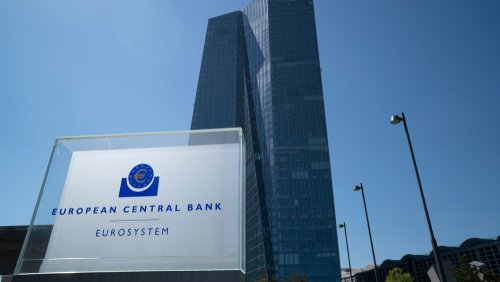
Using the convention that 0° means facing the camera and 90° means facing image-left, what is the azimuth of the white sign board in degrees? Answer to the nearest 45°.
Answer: approximately 0°

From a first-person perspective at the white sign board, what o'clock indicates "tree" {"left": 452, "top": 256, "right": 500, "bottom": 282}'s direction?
The tree is roughly at 8 o'clock from the white sign board.

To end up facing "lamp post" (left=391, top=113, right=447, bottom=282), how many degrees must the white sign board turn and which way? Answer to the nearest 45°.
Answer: approximately 135° to its left
